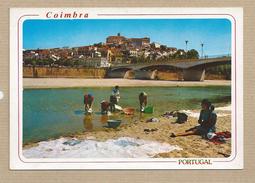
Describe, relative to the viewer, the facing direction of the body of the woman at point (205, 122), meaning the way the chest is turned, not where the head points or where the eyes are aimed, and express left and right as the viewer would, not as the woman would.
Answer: facing to the left of the viewer

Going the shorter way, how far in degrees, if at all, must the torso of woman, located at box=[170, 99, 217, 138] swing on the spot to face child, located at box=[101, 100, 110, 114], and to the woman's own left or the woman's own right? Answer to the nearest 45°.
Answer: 0° — they already face them
